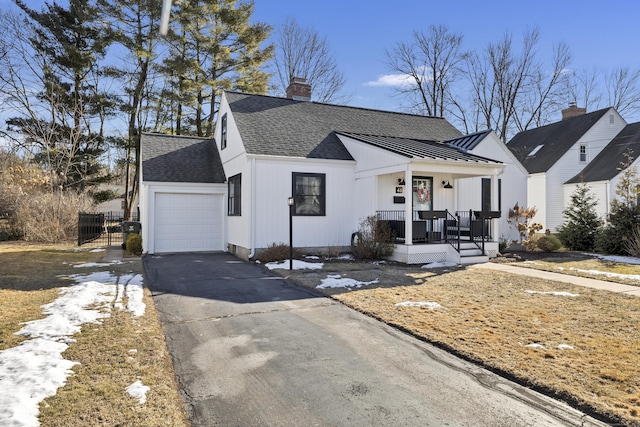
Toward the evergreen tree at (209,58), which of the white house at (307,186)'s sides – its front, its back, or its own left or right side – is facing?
back

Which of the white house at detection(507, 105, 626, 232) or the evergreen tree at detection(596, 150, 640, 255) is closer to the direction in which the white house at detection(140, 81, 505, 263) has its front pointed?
the evergreen tree

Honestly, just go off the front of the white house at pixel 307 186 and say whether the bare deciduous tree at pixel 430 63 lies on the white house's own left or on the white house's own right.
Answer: on the white house's own left

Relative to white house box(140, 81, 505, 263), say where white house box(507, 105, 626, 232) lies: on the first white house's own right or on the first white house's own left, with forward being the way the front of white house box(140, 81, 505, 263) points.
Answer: on the first white house's own left

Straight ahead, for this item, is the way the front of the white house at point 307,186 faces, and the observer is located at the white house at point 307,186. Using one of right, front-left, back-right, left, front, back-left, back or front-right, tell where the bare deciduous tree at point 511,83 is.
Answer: left

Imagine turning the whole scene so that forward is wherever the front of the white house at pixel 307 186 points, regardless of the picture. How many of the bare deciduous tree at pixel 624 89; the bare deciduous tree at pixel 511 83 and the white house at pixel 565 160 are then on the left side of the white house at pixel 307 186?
3

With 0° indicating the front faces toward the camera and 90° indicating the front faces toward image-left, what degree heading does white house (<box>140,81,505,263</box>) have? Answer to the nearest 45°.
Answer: approximately 315°

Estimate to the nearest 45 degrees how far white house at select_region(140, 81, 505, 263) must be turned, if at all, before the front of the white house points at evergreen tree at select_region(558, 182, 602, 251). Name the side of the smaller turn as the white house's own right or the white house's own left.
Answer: approximately 45° to the white house's own left

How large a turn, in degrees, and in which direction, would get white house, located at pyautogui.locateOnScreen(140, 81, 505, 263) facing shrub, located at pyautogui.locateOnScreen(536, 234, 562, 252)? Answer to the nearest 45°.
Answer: approximately 45° to its left

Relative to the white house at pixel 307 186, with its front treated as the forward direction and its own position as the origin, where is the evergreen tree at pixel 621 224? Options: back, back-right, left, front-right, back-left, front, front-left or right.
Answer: front-left

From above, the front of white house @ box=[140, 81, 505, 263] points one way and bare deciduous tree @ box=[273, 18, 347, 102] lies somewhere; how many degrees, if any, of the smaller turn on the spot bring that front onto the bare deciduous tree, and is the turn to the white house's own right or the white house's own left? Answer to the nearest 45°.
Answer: approximately 135° to the white house's own left
